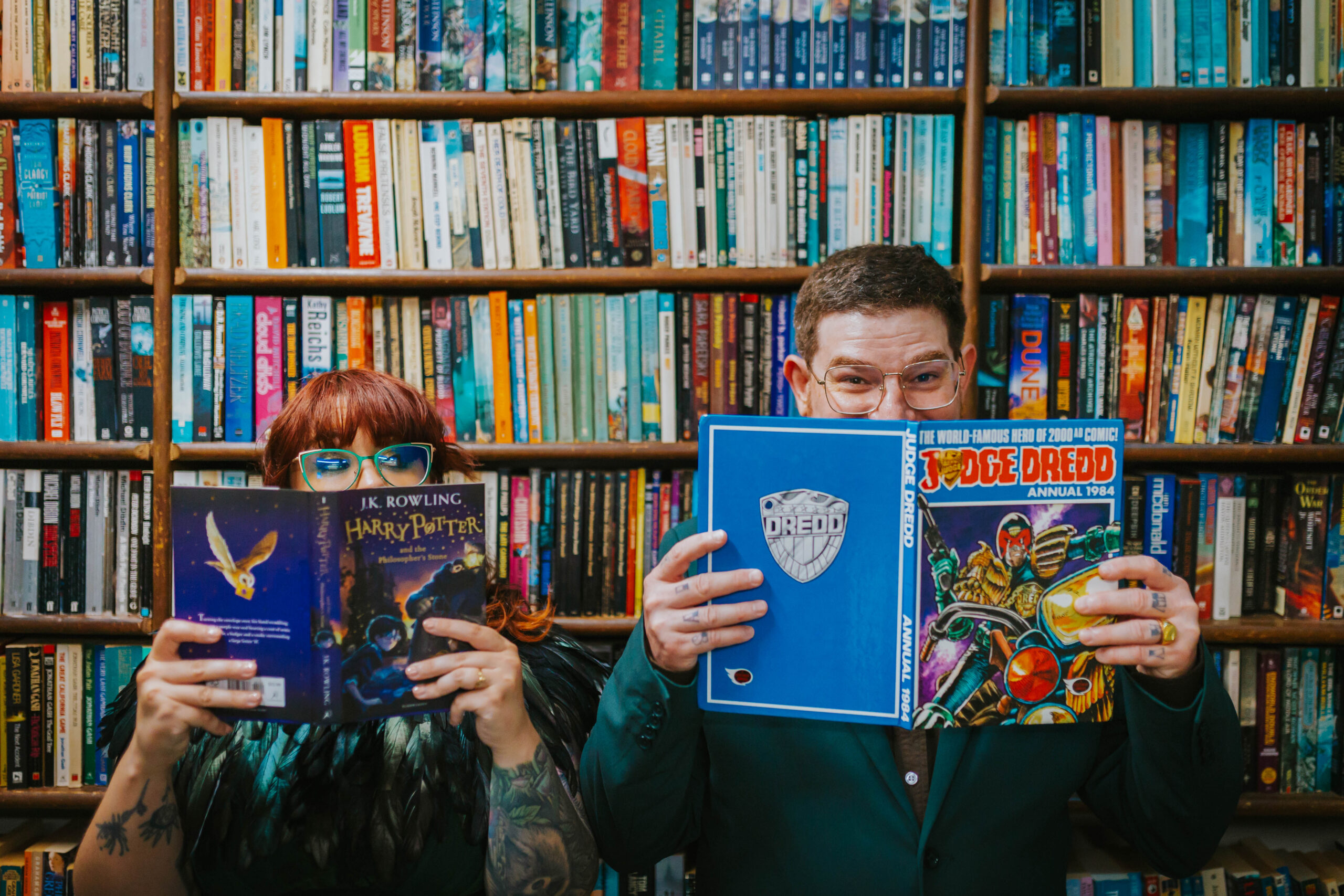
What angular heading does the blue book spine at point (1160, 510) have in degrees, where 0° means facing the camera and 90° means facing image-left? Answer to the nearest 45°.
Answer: approximately 0°

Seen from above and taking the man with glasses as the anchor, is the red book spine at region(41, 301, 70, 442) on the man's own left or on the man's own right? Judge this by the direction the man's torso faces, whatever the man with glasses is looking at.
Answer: on the man's own right

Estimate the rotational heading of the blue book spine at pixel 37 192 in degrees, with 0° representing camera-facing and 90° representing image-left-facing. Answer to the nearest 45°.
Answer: approximately 0°

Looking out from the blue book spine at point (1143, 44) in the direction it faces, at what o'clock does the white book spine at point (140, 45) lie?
The white book spine is roughly at 2 o'clock from the blue book spine.

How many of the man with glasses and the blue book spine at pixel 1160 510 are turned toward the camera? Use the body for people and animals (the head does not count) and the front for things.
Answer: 2
